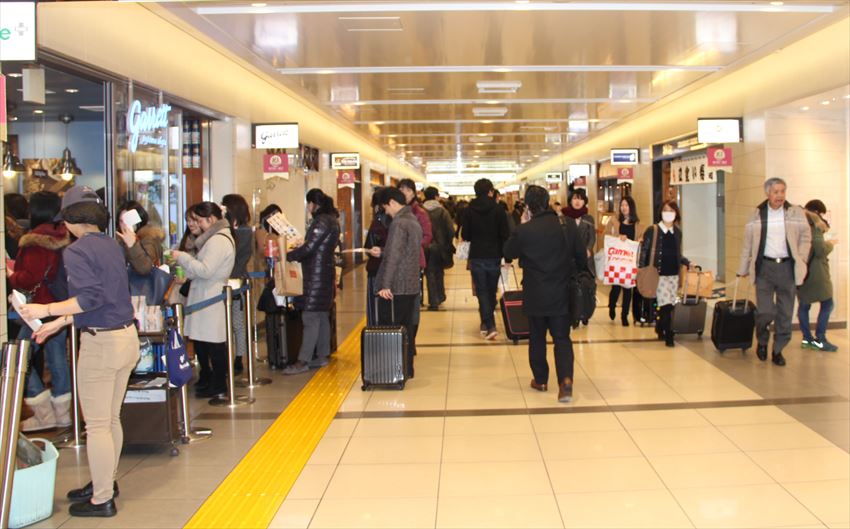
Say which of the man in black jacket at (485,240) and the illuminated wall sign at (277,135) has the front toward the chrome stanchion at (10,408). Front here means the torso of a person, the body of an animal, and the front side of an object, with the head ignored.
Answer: the illuminated wall sign

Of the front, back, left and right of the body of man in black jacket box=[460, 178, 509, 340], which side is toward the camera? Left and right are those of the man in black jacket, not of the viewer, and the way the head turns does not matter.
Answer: back

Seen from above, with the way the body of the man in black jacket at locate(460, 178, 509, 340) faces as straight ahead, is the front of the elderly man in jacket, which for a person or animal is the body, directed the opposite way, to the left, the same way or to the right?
the opposite way

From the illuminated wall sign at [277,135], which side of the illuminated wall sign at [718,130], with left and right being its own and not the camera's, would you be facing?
right

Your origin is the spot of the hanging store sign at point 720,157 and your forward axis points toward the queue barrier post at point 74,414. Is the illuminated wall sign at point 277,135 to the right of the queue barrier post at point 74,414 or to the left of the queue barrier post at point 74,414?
right

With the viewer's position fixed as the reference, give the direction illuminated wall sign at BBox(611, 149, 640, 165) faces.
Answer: facing the viewer

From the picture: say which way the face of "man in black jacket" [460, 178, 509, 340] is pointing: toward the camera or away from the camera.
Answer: away from the camera

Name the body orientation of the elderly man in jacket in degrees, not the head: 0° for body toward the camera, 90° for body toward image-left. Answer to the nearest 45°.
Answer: approximately 0°
